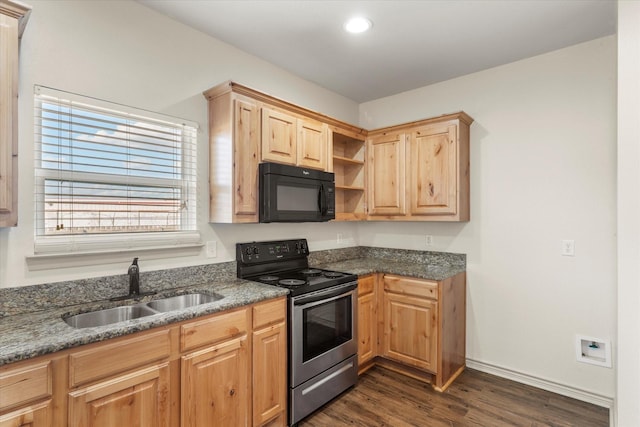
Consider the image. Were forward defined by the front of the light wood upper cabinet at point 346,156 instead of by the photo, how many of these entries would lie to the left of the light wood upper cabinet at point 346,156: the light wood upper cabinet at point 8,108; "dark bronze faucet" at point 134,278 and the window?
0

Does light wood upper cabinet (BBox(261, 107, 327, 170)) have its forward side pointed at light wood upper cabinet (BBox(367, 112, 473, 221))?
no

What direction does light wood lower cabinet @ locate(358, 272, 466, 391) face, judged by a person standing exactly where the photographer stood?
facing the viewer and to the left of the viewer

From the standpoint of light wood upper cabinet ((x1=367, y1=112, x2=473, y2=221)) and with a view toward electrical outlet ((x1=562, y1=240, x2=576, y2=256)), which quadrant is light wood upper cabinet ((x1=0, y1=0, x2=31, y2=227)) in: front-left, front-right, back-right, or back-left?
back-right

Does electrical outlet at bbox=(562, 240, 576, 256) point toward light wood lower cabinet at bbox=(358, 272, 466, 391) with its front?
no

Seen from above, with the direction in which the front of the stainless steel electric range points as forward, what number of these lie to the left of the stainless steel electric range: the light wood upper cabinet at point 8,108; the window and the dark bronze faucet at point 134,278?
0

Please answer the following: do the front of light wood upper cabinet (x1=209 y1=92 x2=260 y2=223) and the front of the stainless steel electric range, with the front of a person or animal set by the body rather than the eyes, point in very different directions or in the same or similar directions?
same or similar directions

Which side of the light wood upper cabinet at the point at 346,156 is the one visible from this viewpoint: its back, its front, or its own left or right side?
front

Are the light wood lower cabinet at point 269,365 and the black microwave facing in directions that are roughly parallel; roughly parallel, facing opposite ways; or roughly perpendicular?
roughly parallel

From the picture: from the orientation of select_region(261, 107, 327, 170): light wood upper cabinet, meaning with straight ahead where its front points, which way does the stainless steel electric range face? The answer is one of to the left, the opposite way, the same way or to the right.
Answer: the same way

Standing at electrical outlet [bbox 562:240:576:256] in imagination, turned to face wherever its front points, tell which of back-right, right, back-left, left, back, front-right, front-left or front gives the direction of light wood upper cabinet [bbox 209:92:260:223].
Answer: front-right
